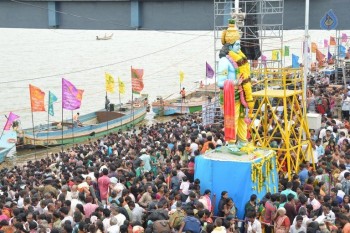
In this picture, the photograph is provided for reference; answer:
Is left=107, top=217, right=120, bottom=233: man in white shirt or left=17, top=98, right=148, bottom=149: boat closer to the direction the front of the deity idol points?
the man in white shirt
